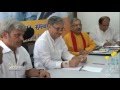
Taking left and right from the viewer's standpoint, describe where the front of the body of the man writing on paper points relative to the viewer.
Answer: facing the viewer and to the right of the viewer

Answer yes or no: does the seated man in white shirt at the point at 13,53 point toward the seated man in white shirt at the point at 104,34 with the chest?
no

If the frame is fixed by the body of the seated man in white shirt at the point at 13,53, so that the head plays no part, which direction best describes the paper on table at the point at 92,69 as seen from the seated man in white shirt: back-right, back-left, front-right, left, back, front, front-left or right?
front-left

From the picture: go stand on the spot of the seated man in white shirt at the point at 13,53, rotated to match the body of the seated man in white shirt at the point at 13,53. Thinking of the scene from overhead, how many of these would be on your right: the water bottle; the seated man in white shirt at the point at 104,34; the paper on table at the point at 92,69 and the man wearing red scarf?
0

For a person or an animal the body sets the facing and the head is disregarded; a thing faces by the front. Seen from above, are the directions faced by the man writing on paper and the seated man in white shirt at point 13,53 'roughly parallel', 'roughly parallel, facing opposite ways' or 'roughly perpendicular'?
roughly parallel

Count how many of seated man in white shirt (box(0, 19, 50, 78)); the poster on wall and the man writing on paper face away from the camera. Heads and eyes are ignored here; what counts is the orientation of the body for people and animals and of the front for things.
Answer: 0

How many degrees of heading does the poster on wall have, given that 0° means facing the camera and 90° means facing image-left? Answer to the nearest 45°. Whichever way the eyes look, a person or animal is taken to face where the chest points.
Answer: approximately 0°

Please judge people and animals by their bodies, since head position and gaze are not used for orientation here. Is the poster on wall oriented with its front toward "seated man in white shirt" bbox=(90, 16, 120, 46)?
no

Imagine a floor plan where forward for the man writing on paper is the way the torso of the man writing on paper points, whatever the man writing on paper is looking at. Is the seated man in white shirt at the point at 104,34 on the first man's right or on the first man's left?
on the first man's left
